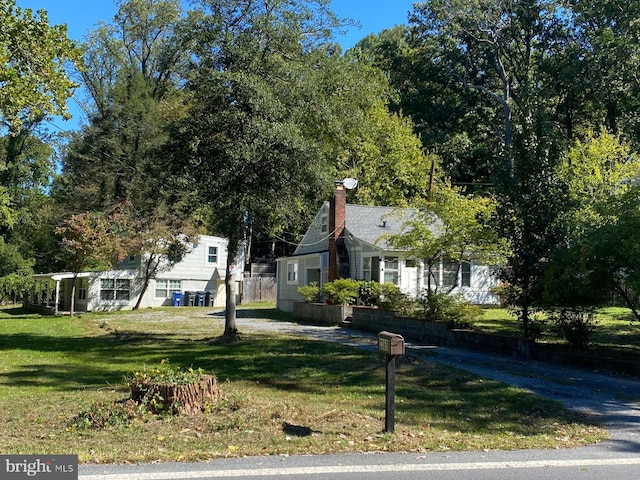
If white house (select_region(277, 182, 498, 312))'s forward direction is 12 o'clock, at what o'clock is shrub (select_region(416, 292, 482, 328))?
The shrub is roughly at 1 o'clock from the white house.

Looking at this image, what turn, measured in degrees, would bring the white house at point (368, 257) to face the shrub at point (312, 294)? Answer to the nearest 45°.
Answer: approximately 90° to its right

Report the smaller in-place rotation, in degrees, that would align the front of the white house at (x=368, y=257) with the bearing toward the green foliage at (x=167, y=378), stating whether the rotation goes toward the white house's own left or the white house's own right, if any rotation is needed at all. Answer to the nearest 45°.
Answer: approximately 45° to the white house's own right

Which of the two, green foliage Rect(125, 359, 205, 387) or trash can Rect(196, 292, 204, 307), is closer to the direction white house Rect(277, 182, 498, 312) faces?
the green foliage

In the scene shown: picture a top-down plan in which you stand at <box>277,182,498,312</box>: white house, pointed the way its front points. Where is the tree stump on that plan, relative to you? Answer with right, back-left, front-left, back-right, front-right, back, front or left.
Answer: front-right

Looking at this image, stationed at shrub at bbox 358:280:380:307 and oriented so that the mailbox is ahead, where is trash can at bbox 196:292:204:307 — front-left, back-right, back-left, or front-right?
back-right

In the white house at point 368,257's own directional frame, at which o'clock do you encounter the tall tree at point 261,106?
The tall tree is roughly at 2 o'clock from the white house.

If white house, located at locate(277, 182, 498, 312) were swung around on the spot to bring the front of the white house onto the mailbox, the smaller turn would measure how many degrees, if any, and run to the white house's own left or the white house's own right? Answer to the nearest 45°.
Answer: approximately 45° to the white house's own right

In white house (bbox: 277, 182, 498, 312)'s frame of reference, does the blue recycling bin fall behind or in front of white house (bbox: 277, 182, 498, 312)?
behind
